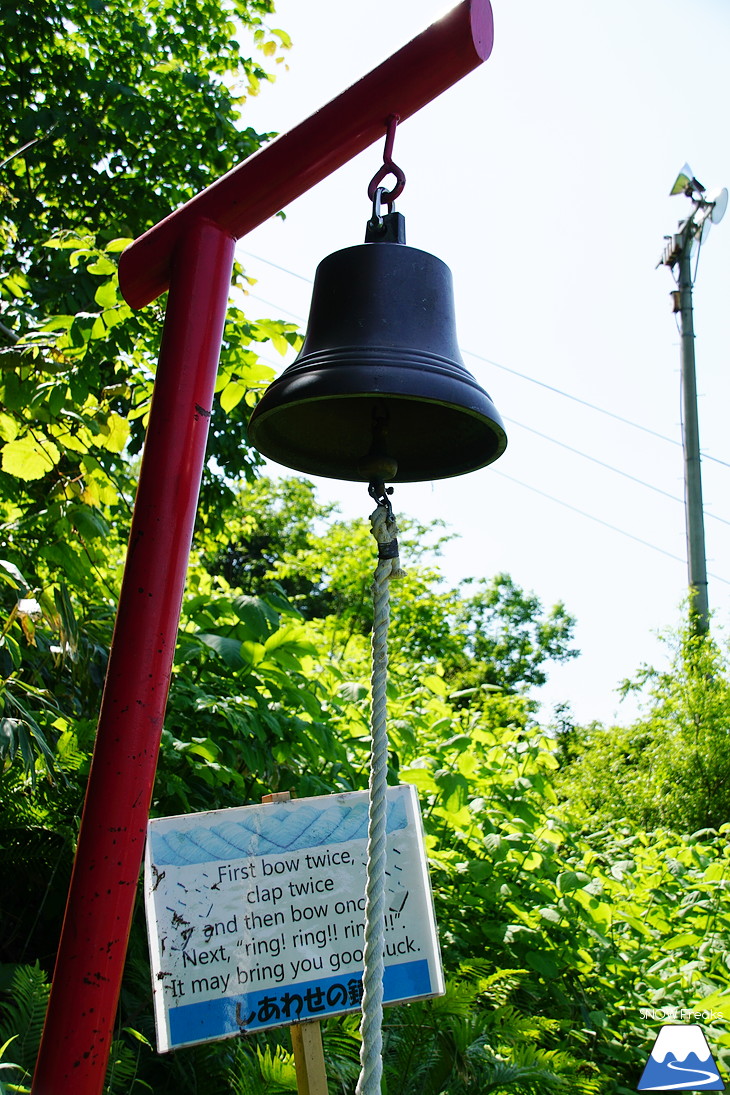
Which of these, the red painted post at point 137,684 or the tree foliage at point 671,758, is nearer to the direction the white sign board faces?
the red painted post

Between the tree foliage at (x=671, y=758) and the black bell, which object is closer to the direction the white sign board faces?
the black bell

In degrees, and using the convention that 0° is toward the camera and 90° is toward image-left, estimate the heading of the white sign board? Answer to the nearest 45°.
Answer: approximately 0°
